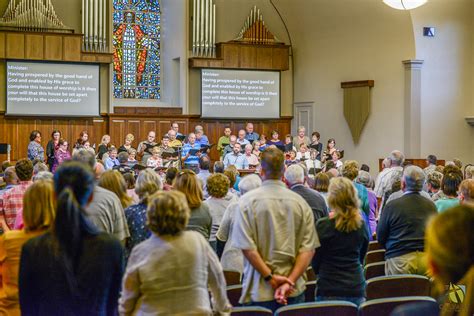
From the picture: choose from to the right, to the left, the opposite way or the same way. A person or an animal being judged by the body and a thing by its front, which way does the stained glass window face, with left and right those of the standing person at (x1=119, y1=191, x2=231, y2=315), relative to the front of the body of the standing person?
the opposite way

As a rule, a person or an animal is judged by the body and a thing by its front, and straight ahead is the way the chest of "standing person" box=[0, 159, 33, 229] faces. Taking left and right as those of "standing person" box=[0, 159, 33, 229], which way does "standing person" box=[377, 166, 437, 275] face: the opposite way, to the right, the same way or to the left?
the same way

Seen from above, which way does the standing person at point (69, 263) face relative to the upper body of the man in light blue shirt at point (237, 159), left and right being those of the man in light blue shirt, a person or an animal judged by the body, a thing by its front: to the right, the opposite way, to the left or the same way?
the opposite way

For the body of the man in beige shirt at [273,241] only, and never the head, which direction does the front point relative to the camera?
away from the camera

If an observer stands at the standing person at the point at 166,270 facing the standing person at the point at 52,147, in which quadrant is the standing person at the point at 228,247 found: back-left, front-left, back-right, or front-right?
front-right

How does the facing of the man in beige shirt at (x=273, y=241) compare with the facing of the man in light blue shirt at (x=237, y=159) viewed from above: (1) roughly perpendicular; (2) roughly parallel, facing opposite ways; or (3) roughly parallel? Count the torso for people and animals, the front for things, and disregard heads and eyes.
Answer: roughly parallel, facing opposite ways

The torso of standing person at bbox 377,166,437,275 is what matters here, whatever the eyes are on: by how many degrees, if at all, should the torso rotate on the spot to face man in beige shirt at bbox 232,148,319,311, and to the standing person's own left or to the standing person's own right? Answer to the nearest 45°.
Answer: approximately 90° to the standing person's own left

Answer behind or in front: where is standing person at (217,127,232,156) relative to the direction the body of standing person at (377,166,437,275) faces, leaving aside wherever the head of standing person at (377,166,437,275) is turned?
in front

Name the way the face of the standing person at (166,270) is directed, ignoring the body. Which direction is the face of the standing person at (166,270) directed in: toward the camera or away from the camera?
away from the camera

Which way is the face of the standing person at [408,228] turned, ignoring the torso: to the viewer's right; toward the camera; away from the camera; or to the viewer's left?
away from the camera

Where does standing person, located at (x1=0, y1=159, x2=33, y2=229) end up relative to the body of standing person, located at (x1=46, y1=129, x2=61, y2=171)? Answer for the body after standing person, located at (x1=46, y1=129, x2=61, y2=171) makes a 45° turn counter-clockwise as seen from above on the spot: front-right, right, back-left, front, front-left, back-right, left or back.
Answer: right

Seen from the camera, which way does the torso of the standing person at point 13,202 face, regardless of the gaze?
away from the camera

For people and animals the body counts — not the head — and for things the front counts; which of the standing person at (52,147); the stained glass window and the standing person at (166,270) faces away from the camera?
the standing person at (166,270)

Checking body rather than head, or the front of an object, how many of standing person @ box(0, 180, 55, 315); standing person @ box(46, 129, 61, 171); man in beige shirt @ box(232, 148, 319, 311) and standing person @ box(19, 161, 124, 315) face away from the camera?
3

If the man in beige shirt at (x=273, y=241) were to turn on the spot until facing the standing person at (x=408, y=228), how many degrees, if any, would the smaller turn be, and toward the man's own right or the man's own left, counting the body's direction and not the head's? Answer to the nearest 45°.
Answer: approximately 45° to the man's own right

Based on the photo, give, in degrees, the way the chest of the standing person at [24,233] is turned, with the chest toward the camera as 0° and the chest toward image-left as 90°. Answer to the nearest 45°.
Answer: approximately 180°

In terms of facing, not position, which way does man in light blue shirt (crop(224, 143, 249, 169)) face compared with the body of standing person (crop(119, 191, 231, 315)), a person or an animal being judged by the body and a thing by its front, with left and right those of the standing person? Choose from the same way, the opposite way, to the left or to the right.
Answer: the opposite way

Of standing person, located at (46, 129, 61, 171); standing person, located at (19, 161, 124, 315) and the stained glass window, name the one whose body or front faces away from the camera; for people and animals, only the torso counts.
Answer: standing person, located at (19, 161, 124, 315)

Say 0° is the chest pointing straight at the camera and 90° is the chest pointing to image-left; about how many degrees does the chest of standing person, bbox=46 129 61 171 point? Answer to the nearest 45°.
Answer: approximately 315°

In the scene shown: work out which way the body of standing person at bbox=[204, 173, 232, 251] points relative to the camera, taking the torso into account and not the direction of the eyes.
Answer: away from the camera

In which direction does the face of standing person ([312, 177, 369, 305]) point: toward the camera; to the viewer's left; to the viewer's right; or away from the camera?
away from the camera

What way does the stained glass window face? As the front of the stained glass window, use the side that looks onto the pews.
toward the camera

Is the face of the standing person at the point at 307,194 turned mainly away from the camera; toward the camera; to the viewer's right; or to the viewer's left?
away from the camera

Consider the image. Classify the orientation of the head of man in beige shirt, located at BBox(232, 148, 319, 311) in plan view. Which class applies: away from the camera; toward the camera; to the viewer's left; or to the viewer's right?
away from the camera
